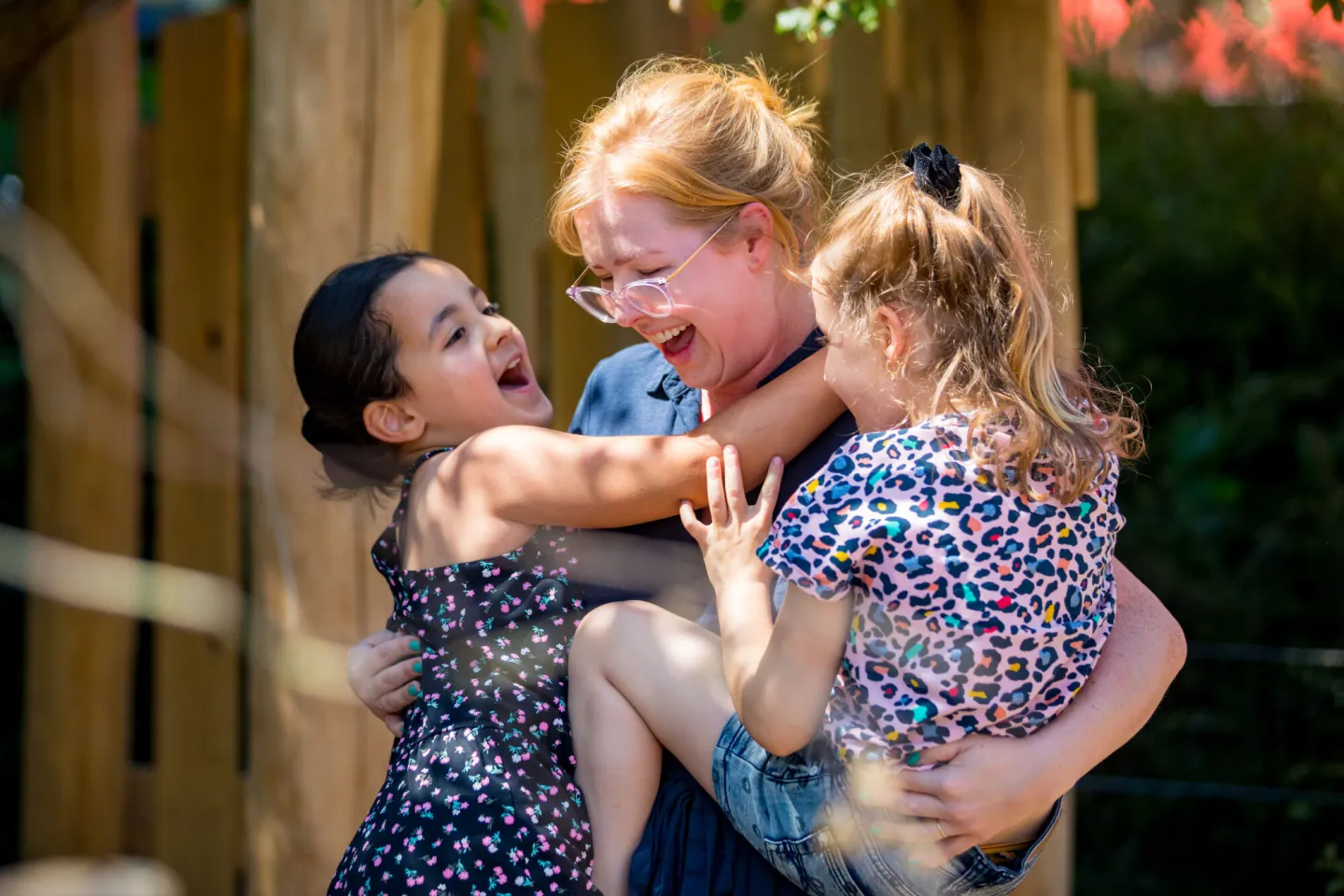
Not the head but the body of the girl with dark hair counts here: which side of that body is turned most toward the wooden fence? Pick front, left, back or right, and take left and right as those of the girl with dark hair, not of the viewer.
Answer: left

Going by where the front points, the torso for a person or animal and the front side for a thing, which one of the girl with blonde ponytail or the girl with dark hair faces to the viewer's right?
the girl with dark hair

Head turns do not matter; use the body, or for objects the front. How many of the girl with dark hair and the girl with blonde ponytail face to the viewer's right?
1

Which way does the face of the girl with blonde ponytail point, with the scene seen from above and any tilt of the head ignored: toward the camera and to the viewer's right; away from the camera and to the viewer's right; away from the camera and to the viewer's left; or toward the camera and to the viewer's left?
away from the camera and to the viewer's left

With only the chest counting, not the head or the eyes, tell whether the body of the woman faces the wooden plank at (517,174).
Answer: no

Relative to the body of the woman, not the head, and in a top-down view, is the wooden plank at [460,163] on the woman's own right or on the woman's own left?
on the woman's own right

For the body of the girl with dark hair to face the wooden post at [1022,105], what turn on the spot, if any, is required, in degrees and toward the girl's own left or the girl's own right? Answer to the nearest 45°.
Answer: approximately 45° to the girl's own left

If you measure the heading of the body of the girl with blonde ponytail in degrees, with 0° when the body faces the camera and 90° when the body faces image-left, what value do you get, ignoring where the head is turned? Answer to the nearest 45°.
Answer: approximately 135°

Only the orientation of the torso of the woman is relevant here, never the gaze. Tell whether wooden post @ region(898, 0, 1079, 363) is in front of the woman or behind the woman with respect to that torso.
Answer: behind

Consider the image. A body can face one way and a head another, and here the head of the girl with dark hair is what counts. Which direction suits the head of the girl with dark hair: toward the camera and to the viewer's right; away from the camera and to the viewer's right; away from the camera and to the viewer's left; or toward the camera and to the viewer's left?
toward the camera and to the viewer's right

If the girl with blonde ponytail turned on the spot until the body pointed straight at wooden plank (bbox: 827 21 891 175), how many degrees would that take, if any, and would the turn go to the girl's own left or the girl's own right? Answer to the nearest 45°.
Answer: approximately 45° to the girl's own right

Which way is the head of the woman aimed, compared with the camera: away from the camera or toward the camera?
toward the camera

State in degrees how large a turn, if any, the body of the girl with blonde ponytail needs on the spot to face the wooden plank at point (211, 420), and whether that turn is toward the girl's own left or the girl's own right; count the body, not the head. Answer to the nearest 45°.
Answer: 0° — they already face it

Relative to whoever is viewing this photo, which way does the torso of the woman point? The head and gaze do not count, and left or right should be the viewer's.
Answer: facing the viewer and to the left of the viewer

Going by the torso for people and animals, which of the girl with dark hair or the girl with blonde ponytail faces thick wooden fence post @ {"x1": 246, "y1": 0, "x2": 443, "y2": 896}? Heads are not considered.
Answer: the girl with blonde ponytail

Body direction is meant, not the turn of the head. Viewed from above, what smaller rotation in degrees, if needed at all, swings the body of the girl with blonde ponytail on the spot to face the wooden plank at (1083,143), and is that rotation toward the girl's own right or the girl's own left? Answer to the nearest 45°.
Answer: approximately 45° to the girl's own right

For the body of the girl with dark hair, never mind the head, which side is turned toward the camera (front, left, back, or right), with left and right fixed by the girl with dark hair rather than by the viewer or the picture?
right

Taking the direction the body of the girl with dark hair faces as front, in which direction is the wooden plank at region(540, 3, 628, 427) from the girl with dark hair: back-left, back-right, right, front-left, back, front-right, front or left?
left

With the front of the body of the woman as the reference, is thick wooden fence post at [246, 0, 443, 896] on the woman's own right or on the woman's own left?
on the woman's own right

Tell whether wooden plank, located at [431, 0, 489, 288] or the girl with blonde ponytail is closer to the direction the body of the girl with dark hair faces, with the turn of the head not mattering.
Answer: the girl with blonde ponytail

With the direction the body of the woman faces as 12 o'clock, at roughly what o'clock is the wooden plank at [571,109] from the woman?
The wooden plank is roughly at 4 o'clock from the woman.
